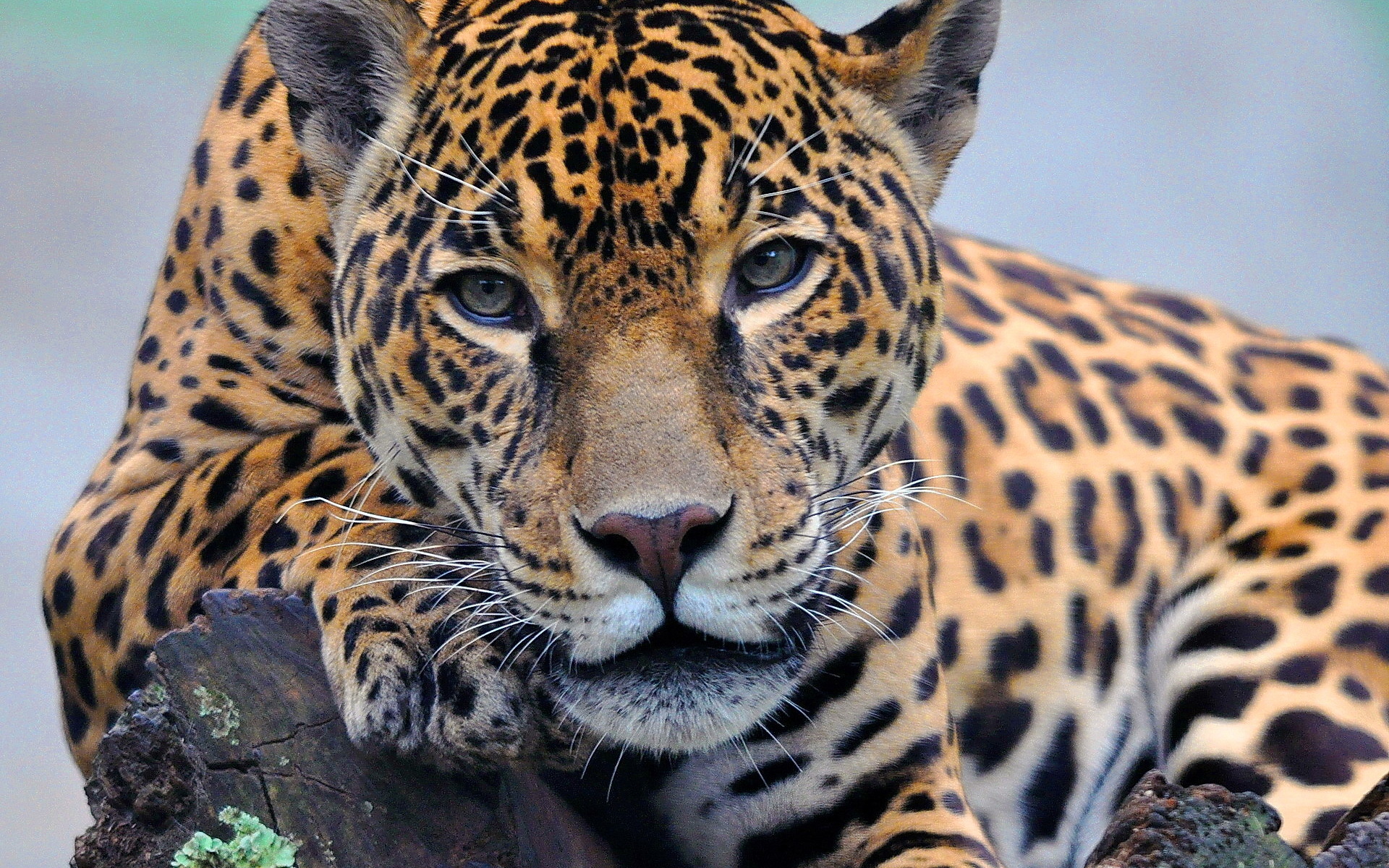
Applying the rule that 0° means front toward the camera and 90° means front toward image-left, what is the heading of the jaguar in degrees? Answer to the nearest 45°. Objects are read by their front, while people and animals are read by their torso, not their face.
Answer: approximately 45°
